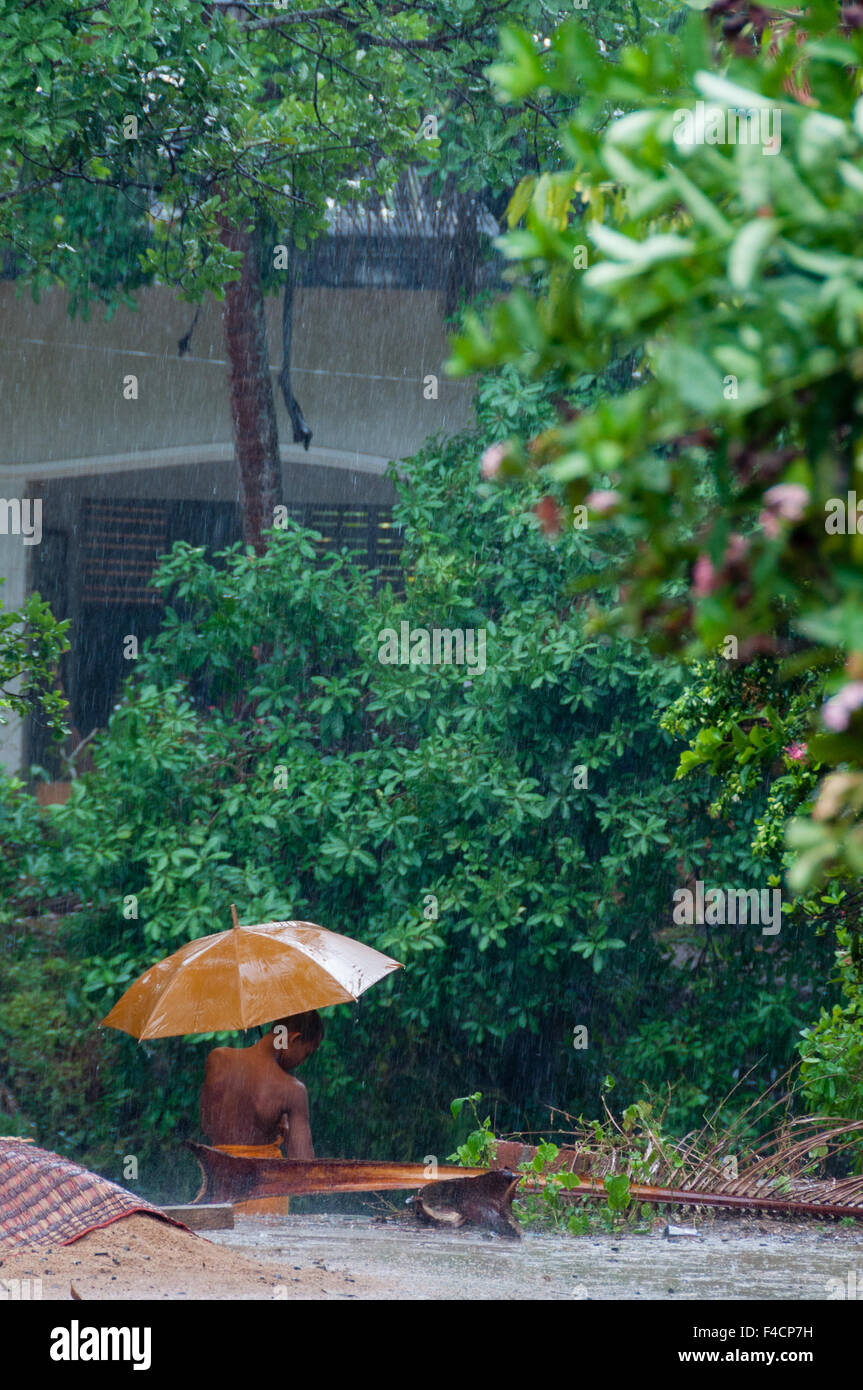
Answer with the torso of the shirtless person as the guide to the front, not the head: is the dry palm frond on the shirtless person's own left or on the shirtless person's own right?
on the shirtless person's own right

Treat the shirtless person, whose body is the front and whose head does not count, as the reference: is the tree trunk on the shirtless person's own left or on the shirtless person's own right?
on the shirtless person's own left

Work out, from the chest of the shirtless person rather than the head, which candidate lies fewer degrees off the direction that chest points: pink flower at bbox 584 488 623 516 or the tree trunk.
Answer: the tree trunk

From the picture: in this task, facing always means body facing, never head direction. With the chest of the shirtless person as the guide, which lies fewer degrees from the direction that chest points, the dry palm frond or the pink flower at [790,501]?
the dry palm frond

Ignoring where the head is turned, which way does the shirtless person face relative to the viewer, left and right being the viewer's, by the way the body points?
facing away from the viewer and to the right of the viewer

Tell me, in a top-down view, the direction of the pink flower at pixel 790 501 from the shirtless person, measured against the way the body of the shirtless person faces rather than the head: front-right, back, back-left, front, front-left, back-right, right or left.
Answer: back-right

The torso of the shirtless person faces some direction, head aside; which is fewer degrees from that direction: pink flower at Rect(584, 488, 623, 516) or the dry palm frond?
the dry palm frond
